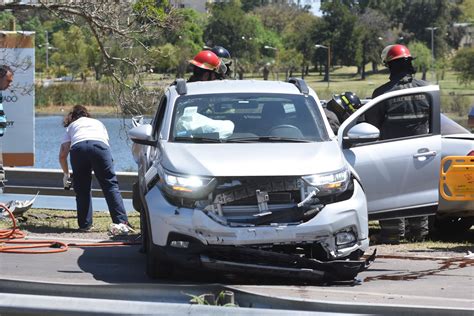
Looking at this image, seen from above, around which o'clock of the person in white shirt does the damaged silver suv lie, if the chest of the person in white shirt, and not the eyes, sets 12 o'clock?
The damaged silver suv is roughly at 7 o'clock from the person in white shirt.

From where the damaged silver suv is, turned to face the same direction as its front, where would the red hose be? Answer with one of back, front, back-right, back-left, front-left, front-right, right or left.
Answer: back-right

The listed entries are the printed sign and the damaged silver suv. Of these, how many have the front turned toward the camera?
2

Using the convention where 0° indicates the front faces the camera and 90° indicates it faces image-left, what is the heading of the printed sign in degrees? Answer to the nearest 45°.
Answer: approximately 0°

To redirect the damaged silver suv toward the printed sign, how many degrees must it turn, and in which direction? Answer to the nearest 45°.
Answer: approximately 135° to its right

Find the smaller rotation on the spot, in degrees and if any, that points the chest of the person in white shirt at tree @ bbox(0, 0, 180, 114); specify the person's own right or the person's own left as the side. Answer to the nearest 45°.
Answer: approximately 45° to the person's own right

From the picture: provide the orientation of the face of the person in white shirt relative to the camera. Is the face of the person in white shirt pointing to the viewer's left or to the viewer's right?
to the viewer's left

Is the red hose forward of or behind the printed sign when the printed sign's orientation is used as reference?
forward

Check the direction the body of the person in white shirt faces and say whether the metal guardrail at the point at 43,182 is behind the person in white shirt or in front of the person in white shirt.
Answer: in front

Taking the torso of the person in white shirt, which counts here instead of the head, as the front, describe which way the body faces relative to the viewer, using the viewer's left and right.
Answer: facing away from the viewer and to the left of the viewer
